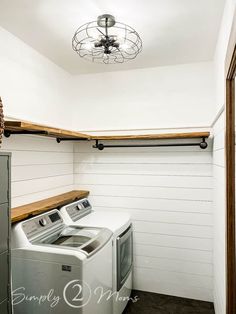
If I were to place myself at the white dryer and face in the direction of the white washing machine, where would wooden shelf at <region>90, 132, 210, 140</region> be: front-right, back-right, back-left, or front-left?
back-left

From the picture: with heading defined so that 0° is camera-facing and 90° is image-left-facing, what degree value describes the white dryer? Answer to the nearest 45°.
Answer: approximately 315°

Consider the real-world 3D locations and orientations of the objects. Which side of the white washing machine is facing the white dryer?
left

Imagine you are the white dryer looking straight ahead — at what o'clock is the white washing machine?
The white washing machine is roughly at 3 o'clock from the white dryer.

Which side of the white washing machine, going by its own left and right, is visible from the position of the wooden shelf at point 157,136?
left

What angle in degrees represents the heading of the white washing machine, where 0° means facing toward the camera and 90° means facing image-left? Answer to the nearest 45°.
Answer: approximately 315°
